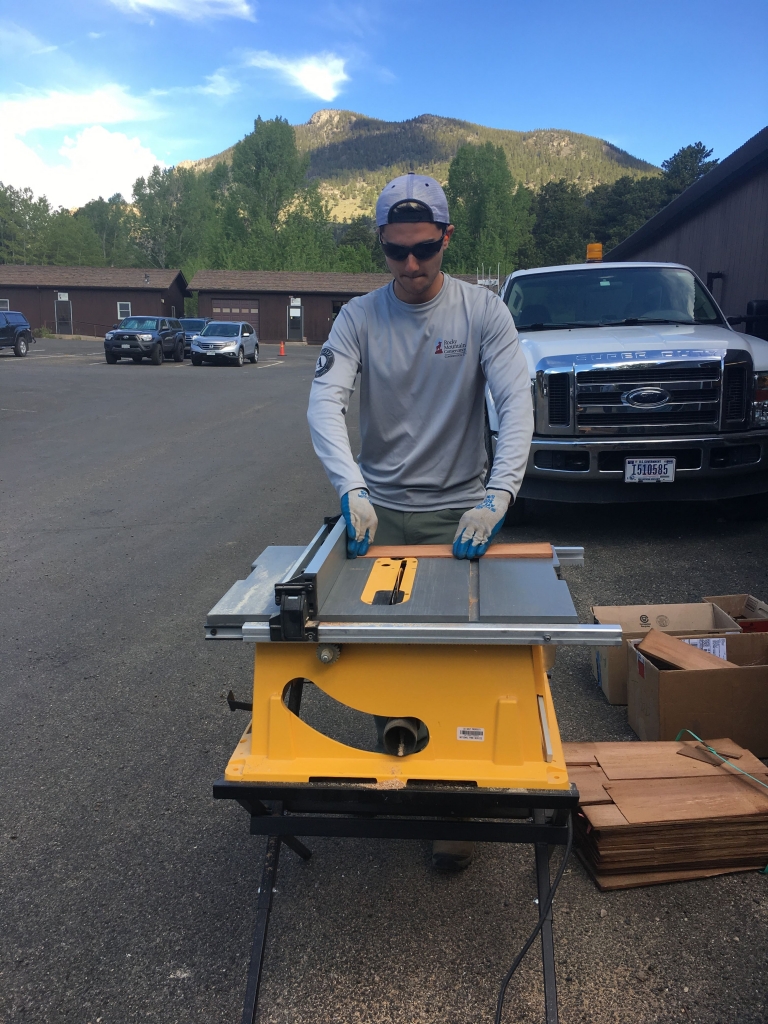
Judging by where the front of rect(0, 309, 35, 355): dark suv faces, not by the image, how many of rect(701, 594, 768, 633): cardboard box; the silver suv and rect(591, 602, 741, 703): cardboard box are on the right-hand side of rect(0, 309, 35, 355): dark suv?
0

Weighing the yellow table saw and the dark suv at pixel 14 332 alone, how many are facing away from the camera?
1

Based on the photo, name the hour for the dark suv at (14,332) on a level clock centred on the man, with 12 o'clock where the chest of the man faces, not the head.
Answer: The dark suv is roughly at 5 o'clock from the man.

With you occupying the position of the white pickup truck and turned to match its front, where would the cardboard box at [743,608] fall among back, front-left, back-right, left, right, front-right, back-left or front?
front

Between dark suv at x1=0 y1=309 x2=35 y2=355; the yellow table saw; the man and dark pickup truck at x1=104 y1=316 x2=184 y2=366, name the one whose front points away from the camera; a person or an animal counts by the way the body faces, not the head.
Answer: the yellow table saw

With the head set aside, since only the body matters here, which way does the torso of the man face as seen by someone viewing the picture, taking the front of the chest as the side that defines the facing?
toward the camera

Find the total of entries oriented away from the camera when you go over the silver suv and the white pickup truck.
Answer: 0

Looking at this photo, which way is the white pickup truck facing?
toward the camera

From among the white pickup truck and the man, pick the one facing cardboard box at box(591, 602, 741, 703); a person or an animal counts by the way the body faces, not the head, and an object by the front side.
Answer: the white pickup truck

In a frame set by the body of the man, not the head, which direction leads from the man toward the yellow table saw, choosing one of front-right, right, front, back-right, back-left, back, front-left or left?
front

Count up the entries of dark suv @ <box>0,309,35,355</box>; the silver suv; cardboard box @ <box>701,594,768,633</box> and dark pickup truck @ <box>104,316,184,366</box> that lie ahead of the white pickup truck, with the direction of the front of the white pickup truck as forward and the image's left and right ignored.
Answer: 1

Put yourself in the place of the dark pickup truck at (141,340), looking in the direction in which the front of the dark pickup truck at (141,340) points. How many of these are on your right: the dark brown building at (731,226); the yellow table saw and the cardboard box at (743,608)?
0

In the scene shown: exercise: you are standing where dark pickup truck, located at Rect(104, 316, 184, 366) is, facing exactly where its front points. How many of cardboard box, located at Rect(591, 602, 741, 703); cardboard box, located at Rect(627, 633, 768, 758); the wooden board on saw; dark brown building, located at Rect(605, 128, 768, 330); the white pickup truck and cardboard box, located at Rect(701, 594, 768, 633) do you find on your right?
0

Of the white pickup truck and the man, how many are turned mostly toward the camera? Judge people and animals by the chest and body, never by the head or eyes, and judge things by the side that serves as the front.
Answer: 2

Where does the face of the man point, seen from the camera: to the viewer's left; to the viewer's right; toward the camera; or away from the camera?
toward the camera

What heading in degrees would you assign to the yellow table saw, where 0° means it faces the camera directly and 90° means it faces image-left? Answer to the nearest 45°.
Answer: approximately 180°

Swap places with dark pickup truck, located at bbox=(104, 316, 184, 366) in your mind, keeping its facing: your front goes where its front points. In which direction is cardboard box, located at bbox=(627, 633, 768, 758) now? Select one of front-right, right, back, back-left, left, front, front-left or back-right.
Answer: front-left

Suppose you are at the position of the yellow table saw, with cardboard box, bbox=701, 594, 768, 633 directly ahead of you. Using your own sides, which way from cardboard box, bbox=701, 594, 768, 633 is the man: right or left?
left

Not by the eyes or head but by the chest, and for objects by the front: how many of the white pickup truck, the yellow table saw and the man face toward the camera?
2

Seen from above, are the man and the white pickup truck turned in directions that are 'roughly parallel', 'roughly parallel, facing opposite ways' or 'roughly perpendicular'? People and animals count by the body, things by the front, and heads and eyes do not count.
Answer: roughly parallel

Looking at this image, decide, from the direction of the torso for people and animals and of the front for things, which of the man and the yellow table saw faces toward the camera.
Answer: the man
